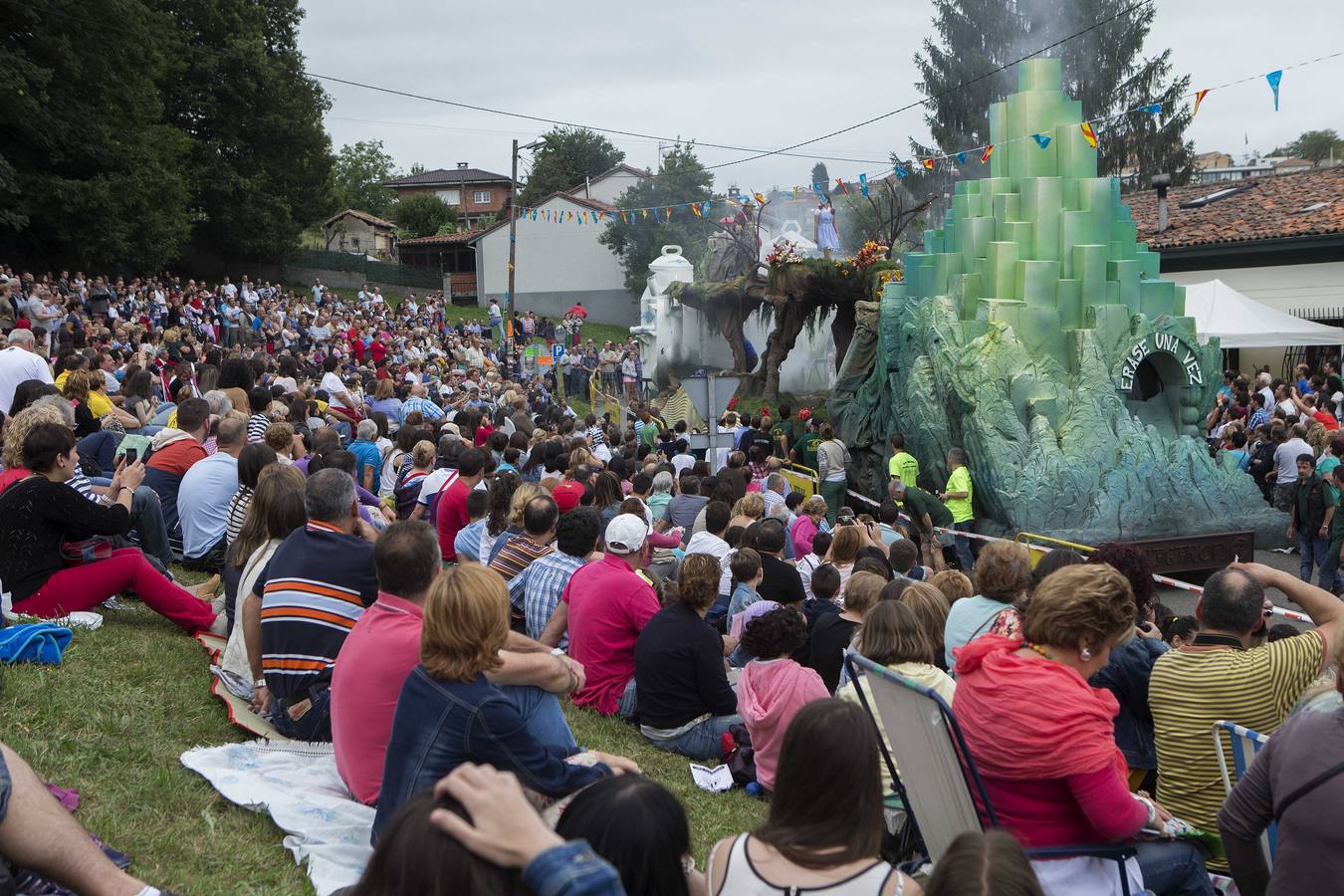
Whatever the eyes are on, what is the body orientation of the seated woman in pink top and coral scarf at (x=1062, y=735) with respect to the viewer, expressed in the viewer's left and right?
facing away from the viewer and to the right of the viewer

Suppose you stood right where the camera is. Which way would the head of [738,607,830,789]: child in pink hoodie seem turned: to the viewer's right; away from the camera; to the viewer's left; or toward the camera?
away from the camera

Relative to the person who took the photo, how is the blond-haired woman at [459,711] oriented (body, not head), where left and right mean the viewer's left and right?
facing away from the viewer and to the right of the viewer

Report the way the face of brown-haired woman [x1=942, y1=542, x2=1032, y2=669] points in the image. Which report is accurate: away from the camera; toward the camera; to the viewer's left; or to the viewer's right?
away from the camera

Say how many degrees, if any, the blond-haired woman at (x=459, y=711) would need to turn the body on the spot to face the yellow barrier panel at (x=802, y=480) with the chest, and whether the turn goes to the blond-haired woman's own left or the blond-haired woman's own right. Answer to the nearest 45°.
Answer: approximately 45° to the blond-haired woman's own left

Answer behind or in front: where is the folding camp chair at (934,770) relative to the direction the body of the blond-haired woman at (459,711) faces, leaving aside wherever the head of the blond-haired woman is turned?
in front

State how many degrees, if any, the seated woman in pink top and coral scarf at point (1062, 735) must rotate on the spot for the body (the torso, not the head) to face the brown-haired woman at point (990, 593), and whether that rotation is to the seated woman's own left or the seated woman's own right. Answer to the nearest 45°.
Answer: approximately 45° to the seated woman's own left

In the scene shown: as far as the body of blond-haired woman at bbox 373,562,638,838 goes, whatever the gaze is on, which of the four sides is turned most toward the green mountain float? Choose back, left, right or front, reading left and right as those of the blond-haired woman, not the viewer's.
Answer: front

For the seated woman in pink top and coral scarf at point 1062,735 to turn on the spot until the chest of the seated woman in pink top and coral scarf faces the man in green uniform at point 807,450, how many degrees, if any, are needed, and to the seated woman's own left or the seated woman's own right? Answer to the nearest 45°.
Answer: approximately 45° to the seated woman's own left

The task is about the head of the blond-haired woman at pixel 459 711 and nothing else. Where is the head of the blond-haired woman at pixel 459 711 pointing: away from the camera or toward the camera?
away from the camera

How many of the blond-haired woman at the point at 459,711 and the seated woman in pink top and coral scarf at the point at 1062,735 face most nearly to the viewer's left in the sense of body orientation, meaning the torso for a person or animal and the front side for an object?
0

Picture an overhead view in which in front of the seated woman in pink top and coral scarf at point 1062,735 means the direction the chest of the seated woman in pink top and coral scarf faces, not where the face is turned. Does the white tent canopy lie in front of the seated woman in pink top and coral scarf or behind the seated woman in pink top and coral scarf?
in front

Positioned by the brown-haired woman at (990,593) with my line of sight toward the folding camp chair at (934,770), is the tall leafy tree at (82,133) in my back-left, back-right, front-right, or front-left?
back-right

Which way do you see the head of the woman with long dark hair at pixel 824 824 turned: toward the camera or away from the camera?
away from the camera

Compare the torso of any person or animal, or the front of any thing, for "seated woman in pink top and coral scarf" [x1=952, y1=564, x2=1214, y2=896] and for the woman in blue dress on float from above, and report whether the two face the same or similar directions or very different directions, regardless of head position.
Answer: very different directions

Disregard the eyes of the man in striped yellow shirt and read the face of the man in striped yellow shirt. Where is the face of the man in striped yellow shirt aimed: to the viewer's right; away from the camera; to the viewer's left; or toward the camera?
away from the camera
